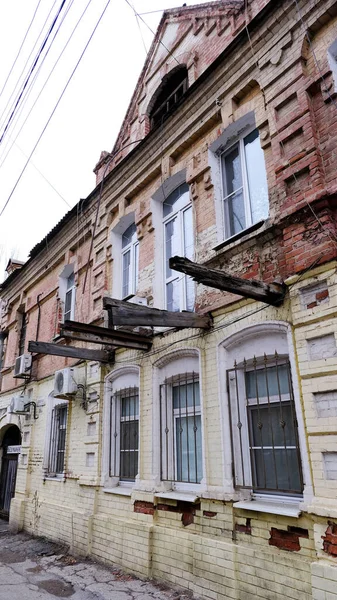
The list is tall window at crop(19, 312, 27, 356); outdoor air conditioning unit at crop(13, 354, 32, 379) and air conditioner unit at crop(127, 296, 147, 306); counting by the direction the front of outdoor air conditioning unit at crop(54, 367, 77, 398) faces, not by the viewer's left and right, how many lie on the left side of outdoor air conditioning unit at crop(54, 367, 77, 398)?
1

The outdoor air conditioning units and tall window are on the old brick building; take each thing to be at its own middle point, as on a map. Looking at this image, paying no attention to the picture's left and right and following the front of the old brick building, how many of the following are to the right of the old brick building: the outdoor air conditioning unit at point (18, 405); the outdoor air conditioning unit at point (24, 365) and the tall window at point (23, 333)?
3

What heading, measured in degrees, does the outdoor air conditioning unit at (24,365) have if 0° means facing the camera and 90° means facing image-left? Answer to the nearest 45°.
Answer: approximately 45°

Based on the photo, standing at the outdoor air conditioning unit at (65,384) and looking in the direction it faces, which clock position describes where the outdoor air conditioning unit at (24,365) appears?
the outdoor air conditioning unit at (24,365) is roughly at 4 o'clock from the outdoor air conditioning unit at (65,384).

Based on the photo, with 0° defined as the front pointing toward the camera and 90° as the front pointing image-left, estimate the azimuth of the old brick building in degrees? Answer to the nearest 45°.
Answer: approximately 45°

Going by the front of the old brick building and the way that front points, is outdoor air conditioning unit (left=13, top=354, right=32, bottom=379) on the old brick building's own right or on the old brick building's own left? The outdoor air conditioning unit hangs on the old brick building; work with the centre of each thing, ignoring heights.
on the old brick building's own right
